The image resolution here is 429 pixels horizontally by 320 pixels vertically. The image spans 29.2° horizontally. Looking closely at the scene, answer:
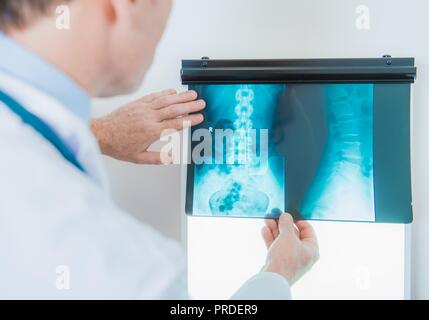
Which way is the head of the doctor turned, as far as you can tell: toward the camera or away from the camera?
away from the camera

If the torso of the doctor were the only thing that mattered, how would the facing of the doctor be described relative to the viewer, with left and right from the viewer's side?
facing away from the viewer and to the right of the viewer
